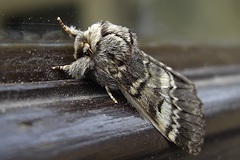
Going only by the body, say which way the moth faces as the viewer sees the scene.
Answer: to the viewer's left
